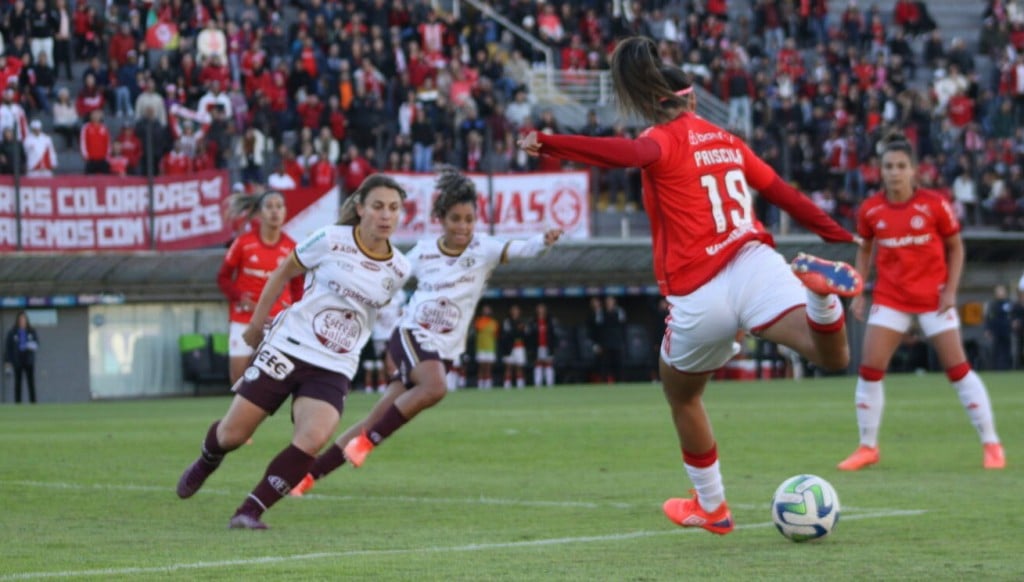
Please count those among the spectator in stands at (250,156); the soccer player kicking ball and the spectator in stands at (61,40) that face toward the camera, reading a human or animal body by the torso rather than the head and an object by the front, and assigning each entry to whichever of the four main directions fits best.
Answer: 2

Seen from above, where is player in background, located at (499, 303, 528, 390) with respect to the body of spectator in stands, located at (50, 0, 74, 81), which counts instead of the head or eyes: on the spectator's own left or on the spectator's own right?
on the spectator's own left

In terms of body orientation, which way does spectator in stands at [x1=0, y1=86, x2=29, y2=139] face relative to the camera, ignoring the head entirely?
toward the camera

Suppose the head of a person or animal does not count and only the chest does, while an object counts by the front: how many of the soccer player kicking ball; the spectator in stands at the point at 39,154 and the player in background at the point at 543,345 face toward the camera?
2

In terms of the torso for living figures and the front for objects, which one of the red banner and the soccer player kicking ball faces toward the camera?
the red banner

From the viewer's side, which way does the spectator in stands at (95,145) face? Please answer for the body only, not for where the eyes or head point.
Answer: toward the camera

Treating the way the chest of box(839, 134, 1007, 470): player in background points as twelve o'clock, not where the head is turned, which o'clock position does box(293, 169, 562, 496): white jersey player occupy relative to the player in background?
The white jersey player is roughly at 2 o'clock from the player in background.

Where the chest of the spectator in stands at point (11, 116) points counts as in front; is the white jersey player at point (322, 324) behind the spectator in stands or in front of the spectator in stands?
in front

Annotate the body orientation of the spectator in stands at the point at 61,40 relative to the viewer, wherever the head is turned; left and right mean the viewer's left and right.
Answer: facing the viewer

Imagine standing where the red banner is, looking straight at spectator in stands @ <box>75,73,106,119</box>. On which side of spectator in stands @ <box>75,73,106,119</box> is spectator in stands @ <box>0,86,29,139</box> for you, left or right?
left

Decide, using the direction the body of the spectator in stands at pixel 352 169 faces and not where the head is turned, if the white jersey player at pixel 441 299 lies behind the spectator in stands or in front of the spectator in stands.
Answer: in front

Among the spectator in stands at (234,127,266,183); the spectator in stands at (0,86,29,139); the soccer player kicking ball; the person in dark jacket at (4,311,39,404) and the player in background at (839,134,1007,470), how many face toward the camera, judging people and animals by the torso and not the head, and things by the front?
4

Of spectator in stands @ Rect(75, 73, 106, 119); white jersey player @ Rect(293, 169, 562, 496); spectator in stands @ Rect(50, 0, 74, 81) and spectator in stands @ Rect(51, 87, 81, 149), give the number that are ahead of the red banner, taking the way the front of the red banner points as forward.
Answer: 1

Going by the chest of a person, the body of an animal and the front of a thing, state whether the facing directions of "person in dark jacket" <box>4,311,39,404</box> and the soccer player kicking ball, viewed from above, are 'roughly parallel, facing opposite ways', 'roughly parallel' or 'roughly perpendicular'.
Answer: roughly parallel, facing opposite ways
